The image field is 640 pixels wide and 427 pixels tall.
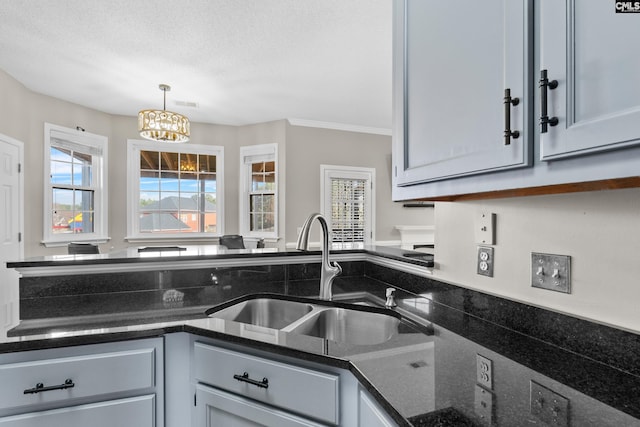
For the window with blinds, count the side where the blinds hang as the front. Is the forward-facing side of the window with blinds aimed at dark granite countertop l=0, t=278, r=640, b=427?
yes

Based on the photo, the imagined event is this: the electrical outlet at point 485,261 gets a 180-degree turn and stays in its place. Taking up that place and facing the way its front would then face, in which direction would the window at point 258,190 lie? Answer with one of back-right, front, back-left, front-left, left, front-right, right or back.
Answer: left

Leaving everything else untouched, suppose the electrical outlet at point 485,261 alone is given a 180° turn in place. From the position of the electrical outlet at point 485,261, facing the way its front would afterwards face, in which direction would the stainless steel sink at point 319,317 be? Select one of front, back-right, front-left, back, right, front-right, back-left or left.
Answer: back-left

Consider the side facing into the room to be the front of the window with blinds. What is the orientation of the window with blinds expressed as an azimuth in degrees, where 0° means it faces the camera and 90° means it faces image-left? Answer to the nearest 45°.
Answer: approximately 0°

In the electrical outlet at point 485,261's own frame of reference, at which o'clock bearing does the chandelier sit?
The chandelier is roughly at 2 o'clock from the electrical outlet.

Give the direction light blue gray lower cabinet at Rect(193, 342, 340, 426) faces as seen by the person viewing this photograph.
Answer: facing the viewer and to the left of the viewer

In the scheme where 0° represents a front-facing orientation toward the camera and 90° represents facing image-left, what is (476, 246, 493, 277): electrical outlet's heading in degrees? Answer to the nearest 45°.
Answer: approximately 45°

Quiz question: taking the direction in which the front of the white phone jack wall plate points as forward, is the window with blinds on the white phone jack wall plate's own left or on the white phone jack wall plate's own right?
on the white phone jack wall plate's own right

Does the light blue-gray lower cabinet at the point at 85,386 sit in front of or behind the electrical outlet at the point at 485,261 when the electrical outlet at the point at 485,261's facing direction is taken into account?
in front

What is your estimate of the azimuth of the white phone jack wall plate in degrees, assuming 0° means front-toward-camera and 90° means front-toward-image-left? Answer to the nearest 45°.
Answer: approximately 45°

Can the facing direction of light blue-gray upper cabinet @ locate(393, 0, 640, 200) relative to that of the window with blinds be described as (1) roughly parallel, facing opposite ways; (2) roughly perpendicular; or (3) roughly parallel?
roughly perpendicular

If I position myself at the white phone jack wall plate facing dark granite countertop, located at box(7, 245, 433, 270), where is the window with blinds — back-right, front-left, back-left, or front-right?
front-right

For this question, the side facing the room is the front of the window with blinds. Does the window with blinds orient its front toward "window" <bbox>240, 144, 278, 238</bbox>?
no

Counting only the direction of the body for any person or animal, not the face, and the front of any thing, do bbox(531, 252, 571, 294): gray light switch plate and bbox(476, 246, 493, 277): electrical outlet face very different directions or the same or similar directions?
same or similar directions
